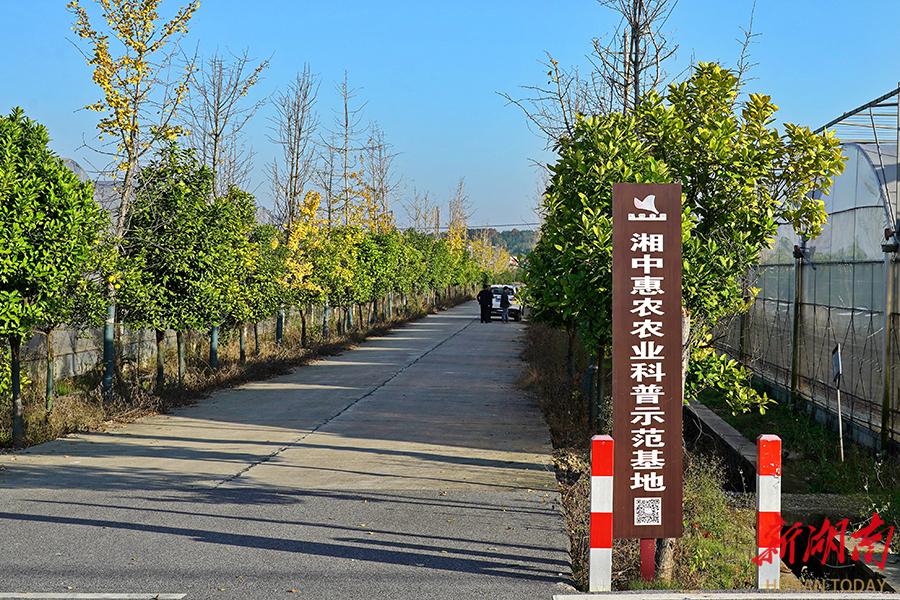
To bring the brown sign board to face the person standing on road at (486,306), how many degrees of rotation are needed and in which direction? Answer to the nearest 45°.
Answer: approximately 180°

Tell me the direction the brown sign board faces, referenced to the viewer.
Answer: facing the viewer

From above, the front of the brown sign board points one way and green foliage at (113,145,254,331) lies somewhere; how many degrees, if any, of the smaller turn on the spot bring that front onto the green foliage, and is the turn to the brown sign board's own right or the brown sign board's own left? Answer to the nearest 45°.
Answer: approximately 135° to the brown sign board's own right

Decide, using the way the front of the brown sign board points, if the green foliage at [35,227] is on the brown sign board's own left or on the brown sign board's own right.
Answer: on the brown sign board's own right

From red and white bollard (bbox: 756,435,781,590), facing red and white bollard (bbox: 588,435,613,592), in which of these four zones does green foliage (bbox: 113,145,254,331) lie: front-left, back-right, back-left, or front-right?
front-right

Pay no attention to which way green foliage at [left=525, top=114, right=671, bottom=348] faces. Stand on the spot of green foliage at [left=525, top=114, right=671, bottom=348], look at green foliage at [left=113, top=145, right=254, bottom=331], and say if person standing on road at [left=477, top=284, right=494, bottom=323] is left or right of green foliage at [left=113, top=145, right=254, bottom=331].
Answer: right

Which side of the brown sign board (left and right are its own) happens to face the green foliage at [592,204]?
back
